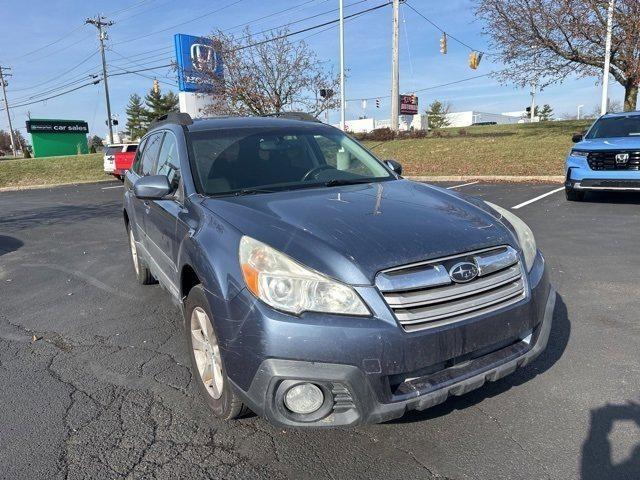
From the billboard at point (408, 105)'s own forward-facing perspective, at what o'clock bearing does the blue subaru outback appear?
The blue subaru outback is roughly at 12 o'clock from the billboard.

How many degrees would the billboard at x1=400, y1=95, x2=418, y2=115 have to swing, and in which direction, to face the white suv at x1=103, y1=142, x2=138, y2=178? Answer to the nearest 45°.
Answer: approximately 45° to its right

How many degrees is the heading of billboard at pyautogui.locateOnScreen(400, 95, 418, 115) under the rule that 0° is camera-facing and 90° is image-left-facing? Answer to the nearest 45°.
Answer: approximately 0°

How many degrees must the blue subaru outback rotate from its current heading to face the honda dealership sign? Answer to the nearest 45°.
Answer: approximately 135° to its left

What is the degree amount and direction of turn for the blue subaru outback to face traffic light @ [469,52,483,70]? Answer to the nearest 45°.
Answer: approximately 135° to its left

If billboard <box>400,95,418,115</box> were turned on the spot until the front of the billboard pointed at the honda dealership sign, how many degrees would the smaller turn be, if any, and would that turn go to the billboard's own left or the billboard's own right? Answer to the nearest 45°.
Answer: approximately 45° to the billboard's own right

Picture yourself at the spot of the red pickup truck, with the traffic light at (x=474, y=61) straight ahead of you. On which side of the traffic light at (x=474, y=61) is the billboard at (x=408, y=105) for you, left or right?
left

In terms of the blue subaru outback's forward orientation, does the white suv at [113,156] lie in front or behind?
behind

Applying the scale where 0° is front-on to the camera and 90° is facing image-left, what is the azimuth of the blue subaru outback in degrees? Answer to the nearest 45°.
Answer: approximately 315°
